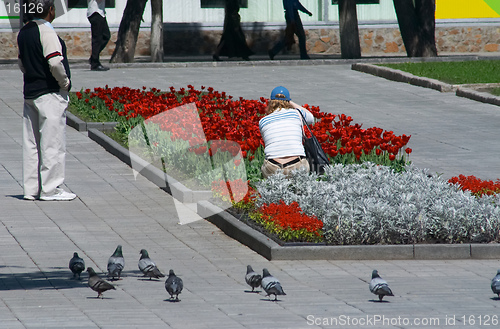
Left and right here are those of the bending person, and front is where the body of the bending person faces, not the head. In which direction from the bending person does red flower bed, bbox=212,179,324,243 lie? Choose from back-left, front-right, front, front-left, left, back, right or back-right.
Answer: back

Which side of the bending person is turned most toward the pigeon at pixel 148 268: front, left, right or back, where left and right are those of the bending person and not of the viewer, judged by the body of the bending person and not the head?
back

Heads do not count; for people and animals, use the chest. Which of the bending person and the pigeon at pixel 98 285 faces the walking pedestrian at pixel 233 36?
the bending person

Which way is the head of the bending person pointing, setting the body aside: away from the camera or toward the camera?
away from the camera

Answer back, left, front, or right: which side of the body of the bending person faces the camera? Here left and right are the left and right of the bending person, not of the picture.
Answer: back

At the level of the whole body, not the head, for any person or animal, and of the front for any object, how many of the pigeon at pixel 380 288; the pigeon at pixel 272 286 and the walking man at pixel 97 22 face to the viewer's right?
1

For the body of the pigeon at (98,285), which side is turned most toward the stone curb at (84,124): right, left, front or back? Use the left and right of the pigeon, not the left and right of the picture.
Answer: right

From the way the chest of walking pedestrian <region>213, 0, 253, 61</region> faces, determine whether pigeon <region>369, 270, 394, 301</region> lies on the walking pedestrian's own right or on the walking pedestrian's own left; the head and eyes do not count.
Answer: on the walking pedestrian's own right

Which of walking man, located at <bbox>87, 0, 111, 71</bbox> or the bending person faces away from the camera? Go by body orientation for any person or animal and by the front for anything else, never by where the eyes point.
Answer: the bending person

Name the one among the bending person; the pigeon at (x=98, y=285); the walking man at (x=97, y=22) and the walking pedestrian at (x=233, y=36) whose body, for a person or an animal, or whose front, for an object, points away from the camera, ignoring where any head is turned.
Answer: the bending person
